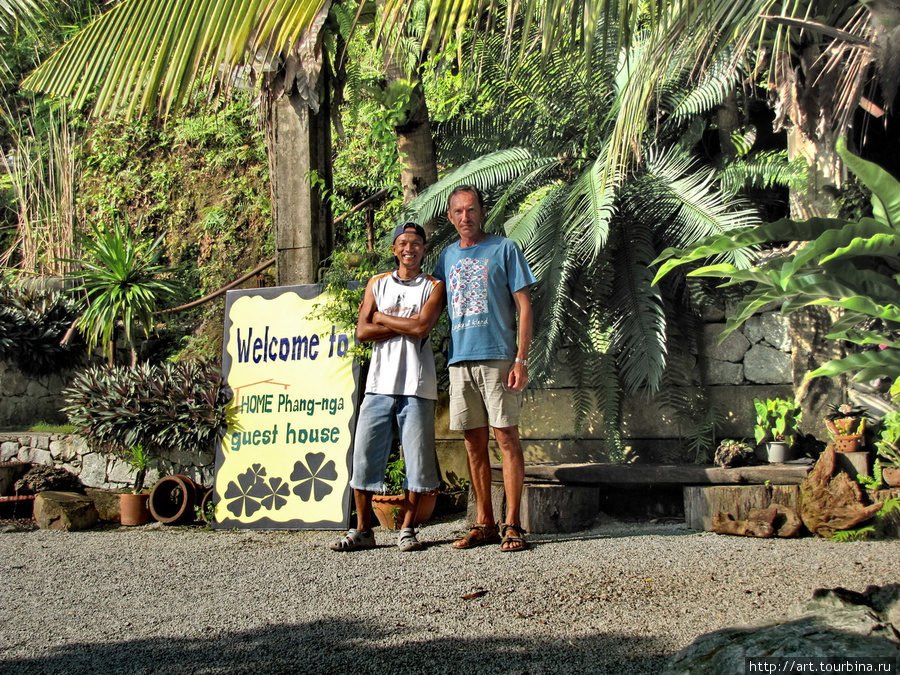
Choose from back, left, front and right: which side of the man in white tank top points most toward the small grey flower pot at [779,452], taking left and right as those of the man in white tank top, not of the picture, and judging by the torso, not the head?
left

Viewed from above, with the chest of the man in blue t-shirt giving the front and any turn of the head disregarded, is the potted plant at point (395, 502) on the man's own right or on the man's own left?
on the man's own right

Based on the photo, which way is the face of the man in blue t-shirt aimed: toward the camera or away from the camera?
toward the camera

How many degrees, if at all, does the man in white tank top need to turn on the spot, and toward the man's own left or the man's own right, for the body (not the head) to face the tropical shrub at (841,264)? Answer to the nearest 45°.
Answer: approximately 45° to the man's own left

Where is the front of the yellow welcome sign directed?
toward the camera

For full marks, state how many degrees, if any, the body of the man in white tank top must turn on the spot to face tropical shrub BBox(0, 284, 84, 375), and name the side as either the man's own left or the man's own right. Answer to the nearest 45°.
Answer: approximately 135° to the man's own right

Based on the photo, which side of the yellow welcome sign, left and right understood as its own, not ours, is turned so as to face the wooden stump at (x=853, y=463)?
left

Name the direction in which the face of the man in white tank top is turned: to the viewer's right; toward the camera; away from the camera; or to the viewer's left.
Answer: toward the camera

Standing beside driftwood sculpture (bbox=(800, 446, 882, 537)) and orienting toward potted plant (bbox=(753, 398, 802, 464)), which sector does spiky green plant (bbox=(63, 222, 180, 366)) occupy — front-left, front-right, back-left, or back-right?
front-left

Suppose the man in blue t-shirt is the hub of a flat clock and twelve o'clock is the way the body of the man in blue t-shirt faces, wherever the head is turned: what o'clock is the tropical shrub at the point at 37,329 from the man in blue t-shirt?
The tropical shrub is roughly at 3 o'clock from the man in blue t-shirt.

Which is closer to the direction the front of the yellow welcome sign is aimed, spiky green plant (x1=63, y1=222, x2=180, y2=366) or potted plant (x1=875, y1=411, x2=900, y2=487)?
the potted plant

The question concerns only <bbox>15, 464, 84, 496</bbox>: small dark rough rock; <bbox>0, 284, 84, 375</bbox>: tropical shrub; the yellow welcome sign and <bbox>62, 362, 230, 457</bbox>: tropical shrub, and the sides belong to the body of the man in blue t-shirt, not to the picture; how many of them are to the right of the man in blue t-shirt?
4

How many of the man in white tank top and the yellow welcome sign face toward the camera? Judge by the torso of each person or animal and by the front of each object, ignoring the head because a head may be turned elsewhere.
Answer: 2

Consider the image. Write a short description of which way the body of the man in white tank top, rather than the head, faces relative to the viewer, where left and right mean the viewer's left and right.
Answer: facing the viewer

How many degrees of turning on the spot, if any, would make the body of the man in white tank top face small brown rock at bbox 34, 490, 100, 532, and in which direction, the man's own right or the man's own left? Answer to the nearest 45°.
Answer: approximately 135° to the man's own right

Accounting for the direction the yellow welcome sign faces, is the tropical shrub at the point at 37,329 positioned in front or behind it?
behind
